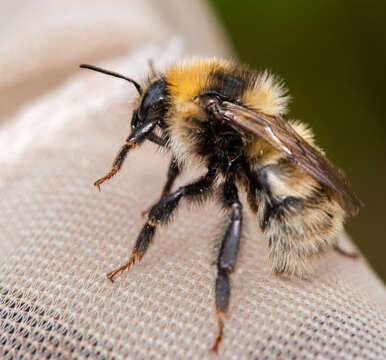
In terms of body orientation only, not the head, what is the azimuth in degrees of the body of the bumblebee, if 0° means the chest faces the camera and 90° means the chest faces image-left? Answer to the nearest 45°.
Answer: approximately 90°
